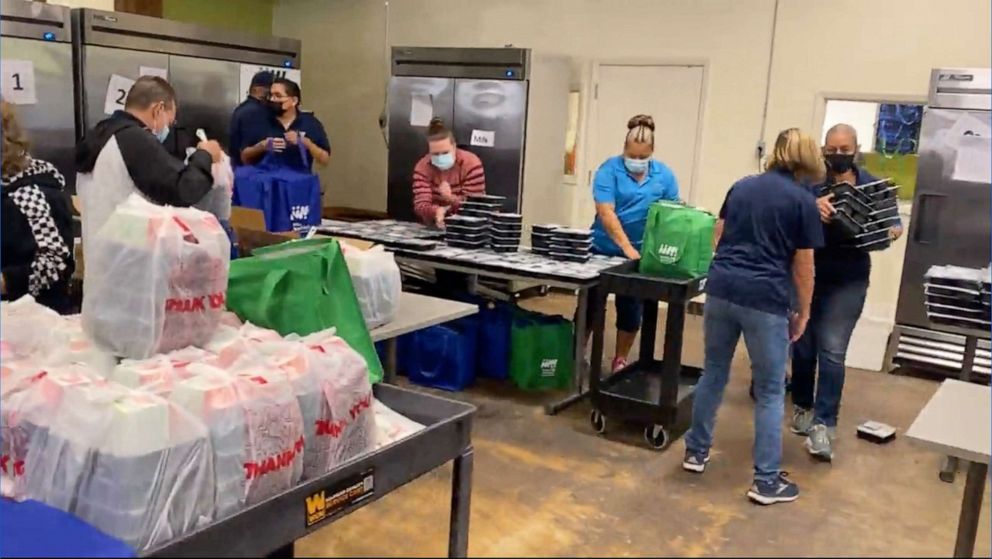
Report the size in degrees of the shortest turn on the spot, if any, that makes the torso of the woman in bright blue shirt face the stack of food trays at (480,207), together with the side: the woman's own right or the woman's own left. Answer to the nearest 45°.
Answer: approximately 90° to the woman's own right

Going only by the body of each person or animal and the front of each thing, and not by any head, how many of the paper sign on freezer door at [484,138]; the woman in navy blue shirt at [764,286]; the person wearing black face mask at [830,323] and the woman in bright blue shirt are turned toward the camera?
3

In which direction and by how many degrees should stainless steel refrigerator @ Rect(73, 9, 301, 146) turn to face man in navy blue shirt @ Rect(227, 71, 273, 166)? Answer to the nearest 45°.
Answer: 0° — it already faces them

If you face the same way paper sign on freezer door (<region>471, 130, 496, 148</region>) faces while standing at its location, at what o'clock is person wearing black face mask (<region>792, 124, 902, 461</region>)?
The person wearing black face mask is roughly at 11 o'clock from the paper sign on freezer door.

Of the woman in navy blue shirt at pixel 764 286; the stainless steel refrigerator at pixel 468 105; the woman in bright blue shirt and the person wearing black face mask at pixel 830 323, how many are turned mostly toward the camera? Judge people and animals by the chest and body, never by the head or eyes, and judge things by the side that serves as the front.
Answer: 3

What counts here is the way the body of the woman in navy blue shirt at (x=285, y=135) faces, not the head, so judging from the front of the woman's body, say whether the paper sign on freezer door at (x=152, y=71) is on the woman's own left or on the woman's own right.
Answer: on the woman's own right

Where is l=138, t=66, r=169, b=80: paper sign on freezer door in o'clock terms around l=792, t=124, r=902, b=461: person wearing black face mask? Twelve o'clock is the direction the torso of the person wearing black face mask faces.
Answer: The paper sign on freezer door is roughly at 3 o'clock from the person wearing black face mask.

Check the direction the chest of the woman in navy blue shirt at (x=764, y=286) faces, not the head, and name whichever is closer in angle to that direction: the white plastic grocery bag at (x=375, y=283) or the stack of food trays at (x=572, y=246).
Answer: the stack of food trays

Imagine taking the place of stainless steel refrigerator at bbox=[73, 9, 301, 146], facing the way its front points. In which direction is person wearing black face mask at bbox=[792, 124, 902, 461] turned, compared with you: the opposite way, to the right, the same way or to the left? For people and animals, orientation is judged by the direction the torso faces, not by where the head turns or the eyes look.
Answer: to the right

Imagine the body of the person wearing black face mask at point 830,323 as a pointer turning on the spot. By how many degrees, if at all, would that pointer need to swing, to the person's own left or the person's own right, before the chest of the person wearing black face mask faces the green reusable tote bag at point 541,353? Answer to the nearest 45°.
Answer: approximately 90° to the person's own right

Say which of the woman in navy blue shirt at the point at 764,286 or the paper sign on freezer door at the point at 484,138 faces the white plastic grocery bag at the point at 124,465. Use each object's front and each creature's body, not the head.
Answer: the paper sign on freezer door

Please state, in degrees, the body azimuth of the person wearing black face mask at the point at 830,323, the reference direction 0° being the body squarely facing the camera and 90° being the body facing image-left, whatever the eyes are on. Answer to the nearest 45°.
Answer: approximately 0°

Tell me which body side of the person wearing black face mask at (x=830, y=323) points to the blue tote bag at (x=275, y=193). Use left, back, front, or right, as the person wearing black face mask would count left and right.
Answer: right
